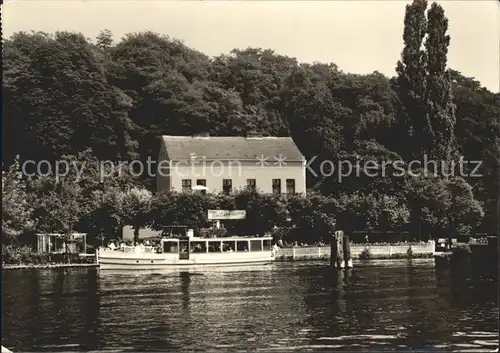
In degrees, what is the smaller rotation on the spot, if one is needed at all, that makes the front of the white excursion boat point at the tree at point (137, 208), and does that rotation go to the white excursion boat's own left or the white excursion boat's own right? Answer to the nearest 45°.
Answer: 0° — it already faces it

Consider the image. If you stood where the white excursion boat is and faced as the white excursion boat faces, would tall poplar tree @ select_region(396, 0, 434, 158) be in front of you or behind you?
behind

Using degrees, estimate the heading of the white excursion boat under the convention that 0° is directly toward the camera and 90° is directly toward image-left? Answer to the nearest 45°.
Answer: approximately 90°

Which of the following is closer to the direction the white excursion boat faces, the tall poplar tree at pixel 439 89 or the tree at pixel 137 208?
the tree

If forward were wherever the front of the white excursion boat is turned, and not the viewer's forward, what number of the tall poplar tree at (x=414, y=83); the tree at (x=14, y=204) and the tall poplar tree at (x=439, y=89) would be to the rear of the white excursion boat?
2

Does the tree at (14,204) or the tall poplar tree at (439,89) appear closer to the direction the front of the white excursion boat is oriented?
the tree

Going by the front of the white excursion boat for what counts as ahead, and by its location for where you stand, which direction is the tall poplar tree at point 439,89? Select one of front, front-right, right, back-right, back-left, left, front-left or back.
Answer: back

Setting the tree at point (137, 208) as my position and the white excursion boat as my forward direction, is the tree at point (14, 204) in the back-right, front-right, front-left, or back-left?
back-right

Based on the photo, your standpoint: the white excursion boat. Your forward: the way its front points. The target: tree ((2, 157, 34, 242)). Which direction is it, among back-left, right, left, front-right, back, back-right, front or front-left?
front-left
